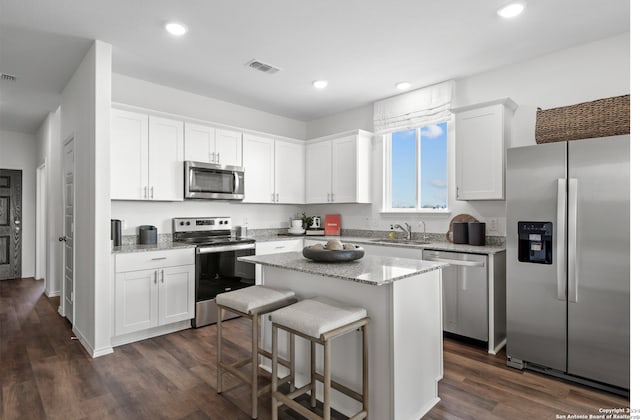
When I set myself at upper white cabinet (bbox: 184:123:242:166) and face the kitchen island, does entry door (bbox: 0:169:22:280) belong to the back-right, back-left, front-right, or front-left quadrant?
back-right

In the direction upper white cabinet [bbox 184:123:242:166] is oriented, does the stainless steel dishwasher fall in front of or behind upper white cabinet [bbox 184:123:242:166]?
in front

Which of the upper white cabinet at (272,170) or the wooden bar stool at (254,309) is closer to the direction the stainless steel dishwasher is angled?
the wooden bar stool

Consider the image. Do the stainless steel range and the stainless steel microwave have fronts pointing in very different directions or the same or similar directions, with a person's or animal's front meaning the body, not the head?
same or similar directions

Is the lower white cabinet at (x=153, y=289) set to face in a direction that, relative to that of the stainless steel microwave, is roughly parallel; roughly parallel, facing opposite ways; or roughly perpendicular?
roughly parallel

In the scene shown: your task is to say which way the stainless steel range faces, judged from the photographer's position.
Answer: facing the viewer and to the right of the viewer

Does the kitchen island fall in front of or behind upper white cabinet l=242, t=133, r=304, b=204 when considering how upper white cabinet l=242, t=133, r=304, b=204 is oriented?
in front

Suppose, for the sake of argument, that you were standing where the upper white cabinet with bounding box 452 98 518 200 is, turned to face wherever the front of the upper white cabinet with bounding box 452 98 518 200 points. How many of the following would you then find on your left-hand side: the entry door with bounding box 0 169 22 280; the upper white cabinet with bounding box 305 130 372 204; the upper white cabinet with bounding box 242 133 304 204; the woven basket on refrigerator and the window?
1

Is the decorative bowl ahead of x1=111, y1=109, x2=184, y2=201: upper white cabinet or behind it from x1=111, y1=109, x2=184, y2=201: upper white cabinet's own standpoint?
ahead

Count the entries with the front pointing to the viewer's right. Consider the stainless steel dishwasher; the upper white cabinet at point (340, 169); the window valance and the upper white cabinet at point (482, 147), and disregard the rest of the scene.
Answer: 0

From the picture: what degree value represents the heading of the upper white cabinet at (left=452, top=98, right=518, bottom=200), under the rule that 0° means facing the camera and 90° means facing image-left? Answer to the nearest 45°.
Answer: approximately 45°

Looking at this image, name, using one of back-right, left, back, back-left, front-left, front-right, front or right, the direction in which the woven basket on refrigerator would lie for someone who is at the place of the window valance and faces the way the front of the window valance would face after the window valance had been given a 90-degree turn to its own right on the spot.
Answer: back

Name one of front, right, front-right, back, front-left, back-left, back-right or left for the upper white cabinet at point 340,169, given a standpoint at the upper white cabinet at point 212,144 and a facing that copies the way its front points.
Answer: front-left
